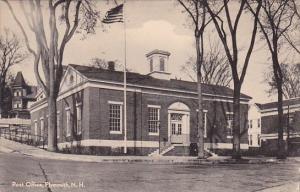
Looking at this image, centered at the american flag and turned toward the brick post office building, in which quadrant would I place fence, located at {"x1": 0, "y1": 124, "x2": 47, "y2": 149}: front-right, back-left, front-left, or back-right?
front-left

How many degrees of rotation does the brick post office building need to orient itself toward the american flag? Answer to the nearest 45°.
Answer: approximately 45° to its right

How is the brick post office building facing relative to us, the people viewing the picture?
facing the viewer and to the right of the viewer

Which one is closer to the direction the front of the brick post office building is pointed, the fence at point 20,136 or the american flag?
the american flag

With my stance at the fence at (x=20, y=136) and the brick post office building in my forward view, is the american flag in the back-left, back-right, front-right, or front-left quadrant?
front-right
